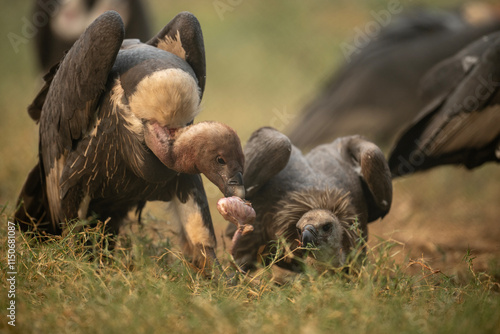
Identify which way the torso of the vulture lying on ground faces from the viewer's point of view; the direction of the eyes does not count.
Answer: toward the camera

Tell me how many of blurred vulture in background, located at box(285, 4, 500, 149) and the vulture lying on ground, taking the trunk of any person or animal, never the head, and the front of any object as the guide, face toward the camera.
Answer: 1

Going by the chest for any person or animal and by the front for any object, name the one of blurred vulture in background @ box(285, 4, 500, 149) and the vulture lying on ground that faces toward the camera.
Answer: the vulture lying on ground

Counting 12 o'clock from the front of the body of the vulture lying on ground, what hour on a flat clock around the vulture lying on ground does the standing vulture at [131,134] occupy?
The standing vulture is roughly at 2 o'clock from the vulture lying on ground.

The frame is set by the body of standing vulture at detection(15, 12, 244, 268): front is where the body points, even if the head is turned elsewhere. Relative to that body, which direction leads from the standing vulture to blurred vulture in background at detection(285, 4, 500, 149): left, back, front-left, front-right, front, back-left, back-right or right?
left

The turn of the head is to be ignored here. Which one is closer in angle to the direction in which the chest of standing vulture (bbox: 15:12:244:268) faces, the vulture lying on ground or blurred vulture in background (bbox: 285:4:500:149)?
the vulture lying on ground

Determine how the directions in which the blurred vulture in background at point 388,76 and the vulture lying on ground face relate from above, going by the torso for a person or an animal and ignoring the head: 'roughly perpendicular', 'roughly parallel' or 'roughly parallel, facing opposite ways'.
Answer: roughly perpendicular

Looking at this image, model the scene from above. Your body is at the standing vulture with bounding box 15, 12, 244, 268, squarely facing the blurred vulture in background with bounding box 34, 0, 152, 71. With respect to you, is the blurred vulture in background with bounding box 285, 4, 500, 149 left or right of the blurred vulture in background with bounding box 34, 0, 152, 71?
right
